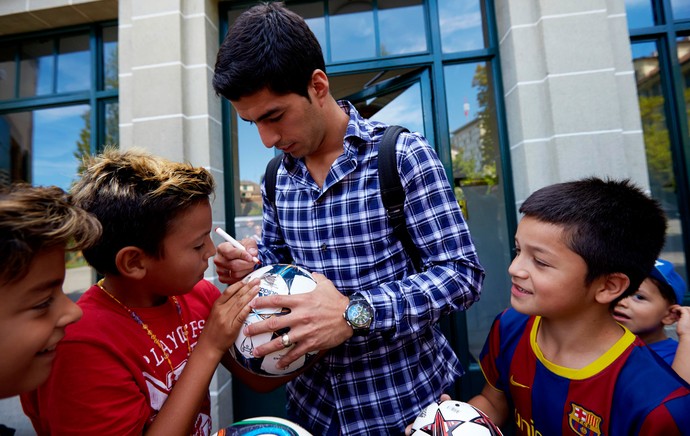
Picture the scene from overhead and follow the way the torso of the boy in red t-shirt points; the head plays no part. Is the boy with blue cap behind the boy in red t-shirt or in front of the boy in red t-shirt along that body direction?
in front

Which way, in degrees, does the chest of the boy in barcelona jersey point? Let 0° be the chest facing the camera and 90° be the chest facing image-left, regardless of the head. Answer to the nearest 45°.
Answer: approximately 45°

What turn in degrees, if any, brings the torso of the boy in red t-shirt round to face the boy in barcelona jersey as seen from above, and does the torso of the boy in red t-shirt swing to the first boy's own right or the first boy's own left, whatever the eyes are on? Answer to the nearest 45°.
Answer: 0° — they already face them

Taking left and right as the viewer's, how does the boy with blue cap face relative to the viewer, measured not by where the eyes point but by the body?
facing to the left of the viewer

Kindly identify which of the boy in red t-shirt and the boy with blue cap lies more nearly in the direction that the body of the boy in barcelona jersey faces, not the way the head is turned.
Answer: the boy in red t-shirt

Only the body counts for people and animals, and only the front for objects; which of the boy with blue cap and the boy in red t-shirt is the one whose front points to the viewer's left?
the boy with blue cap

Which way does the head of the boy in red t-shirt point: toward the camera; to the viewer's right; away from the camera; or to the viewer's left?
to the viewer's right

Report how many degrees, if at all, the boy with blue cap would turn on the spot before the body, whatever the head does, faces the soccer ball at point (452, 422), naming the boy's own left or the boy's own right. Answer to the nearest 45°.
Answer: approximately 45° to the boy's own left

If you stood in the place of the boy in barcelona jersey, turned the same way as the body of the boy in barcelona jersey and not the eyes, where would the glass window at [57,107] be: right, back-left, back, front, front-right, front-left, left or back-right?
front-right

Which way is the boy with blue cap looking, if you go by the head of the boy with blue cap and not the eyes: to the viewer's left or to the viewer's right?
to the viewer's left

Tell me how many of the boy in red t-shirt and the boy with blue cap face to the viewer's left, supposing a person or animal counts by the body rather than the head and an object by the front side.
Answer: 1
